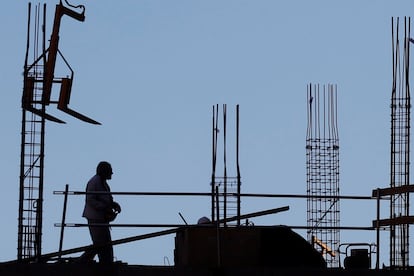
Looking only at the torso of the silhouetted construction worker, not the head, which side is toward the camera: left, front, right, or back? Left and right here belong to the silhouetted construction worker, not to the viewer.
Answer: right

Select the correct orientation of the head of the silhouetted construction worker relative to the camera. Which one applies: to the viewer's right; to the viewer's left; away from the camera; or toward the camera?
to the viewer's right
